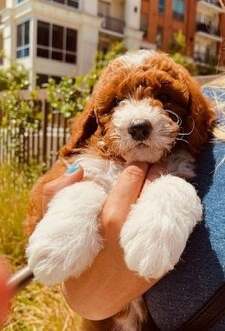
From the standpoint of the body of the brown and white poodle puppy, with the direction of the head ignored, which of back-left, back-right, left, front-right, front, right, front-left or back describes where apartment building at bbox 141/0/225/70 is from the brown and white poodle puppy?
back

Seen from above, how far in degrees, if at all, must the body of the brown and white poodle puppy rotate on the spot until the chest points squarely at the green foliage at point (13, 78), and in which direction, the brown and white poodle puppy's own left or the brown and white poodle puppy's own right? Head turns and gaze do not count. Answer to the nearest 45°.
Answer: approximately 180°

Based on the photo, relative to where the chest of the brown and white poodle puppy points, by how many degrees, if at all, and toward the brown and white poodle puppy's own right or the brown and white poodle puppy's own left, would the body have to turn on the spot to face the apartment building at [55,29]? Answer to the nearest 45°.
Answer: approximately 180°

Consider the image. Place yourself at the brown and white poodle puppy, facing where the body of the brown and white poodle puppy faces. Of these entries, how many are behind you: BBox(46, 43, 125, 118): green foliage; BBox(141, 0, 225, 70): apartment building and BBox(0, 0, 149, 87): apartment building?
3

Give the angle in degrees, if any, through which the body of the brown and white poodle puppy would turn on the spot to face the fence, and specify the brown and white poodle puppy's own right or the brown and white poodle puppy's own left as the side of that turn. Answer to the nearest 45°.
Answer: approximately 180°

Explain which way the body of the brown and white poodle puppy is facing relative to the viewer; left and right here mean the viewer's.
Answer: facing the viewer

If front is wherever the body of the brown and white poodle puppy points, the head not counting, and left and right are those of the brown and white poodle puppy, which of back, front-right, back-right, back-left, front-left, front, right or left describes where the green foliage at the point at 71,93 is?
back
